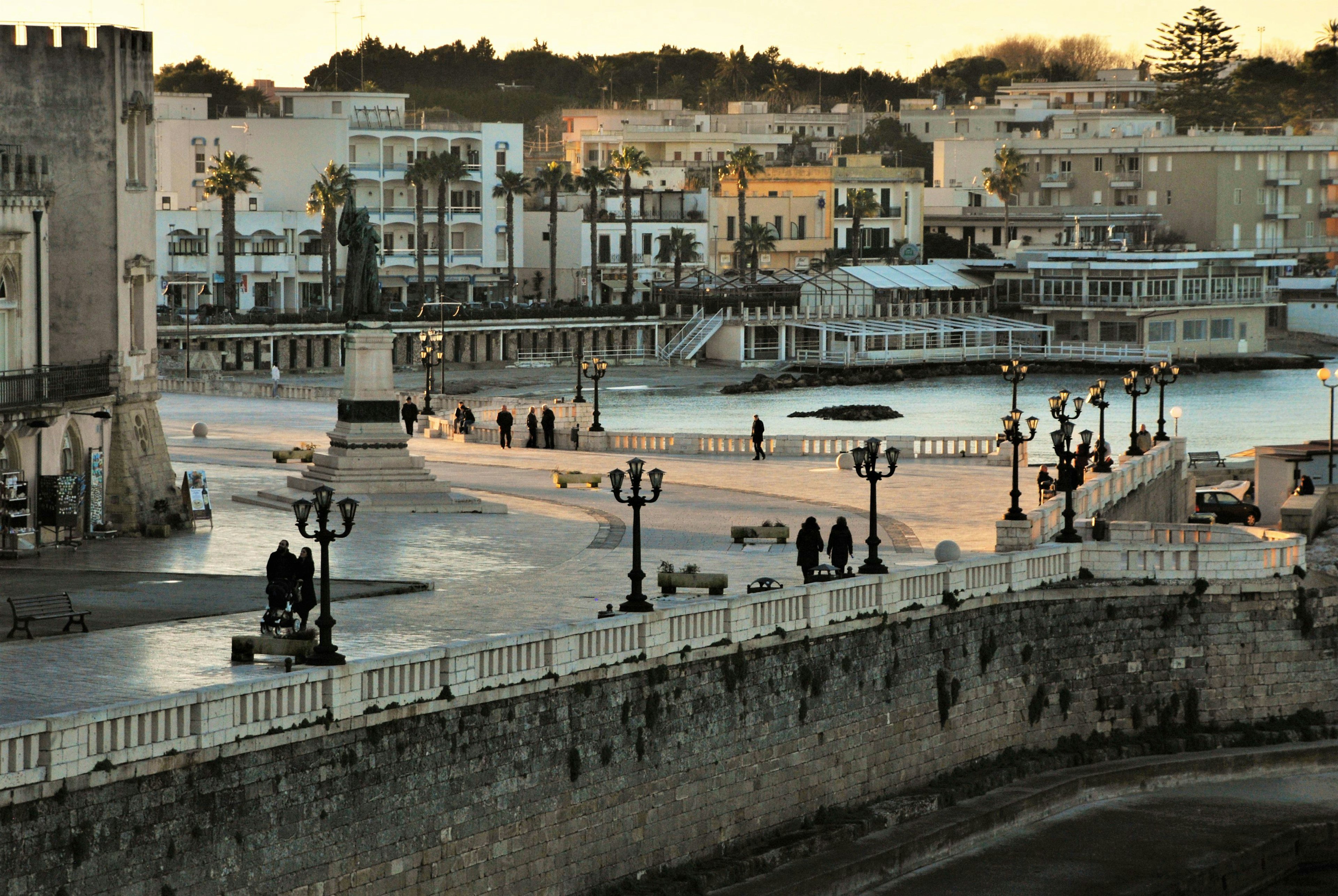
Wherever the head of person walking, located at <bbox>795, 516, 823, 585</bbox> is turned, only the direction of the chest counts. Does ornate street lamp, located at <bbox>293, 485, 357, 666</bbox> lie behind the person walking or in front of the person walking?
behind

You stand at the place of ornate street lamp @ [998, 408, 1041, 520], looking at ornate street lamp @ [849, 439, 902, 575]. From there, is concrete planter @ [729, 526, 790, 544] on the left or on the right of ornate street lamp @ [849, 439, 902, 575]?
right

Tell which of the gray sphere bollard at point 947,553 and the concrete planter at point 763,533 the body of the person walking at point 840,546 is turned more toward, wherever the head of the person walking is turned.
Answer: the concrete planter

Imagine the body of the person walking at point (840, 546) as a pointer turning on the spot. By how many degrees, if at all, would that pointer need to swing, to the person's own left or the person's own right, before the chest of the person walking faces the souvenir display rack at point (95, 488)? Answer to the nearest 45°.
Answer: approximately 90° to the person's own left

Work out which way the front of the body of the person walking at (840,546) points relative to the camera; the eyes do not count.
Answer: away from the camera

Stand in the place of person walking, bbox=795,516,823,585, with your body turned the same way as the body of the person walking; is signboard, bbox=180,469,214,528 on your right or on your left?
on your left

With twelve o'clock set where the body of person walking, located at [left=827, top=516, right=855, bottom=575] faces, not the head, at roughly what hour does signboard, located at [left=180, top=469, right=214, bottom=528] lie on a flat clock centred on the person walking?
The signboard is roughly at 10 o'clock from the person walking.

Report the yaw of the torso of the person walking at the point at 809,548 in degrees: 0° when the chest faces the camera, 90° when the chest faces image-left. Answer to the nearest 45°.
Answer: approximately 180°

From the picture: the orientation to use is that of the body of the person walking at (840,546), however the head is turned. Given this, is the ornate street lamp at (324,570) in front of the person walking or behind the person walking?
behind

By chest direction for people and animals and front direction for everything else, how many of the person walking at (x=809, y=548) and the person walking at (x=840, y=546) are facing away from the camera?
2

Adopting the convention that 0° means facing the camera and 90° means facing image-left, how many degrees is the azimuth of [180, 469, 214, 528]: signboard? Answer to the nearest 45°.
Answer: approximately 315°
